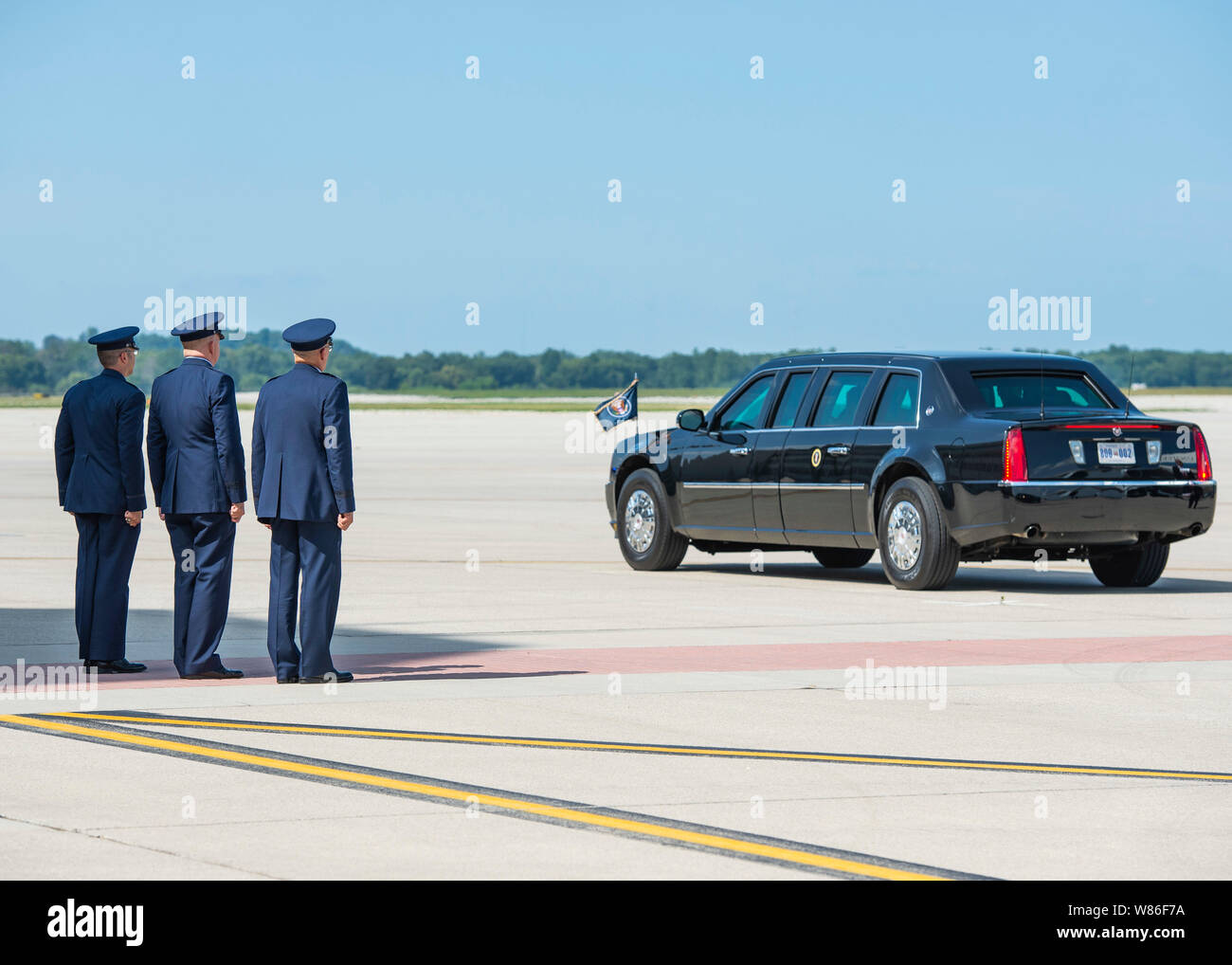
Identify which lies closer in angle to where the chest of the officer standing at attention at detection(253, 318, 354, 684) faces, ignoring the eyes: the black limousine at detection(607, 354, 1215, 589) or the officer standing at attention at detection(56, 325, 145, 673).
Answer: the black limousine

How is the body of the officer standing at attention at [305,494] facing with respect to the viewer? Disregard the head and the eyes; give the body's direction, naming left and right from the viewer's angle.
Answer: facing away from the viewer and to the right of the viewer

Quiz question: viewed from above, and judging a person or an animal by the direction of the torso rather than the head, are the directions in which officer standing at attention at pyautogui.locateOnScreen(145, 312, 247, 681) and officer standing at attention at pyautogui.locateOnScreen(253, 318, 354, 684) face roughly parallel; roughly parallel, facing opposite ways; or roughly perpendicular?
roughly parallel

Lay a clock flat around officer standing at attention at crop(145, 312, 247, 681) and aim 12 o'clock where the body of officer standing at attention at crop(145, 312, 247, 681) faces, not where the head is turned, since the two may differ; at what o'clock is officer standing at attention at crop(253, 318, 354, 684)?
officer standing at attention at crop(253, 318, 354, 684) is roughly at 3 o'clock from officer standing at attention at crop(145, 312, 247, 681).

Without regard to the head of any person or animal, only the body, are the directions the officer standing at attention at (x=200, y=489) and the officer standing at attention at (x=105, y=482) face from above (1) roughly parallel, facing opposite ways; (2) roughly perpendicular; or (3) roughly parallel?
roughly parallel

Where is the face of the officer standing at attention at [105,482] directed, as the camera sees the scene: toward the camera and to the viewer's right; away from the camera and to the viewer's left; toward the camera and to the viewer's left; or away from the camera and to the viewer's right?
away from the camera and to the viewer's right

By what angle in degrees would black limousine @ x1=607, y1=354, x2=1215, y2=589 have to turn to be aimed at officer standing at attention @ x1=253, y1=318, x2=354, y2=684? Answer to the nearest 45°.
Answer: approximately 90° to its left

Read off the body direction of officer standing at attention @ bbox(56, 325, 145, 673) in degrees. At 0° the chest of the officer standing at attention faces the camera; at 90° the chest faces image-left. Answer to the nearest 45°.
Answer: approximately 225°

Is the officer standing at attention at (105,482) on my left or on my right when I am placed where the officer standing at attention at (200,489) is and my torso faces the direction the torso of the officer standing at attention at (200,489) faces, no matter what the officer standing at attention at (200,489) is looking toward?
on my left

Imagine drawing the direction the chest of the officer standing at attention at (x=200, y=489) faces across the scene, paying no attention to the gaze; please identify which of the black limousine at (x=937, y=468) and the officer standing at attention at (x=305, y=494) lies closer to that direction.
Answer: the black limousine

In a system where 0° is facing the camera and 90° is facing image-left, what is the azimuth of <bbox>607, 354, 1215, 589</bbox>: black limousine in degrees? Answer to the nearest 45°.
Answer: approximately 135°

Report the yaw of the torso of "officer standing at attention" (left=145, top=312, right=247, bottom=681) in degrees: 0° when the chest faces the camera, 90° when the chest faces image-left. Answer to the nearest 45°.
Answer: approximately 225°

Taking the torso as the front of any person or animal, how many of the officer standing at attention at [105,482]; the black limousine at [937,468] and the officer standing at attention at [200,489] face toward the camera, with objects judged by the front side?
0

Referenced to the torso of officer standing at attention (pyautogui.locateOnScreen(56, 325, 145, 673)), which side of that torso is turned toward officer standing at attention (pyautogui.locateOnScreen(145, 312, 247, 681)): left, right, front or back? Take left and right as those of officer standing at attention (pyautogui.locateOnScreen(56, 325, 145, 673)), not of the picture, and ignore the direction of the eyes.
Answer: right

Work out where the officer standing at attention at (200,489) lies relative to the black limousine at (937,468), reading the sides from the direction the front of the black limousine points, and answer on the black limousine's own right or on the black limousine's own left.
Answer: on the black limousine's own left

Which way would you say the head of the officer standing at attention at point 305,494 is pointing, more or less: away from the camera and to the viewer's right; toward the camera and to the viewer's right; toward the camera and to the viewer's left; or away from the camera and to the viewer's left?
away from the camera and to the viewer's right

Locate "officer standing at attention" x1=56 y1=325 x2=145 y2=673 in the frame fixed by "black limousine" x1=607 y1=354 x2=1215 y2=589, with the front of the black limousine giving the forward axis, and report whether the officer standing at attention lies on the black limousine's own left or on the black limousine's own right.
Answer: on the black limousine's own left

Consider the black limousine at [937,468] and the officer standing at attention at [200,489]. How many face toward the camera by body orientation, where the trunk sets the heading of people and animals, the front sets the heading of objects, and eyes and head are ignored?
0
